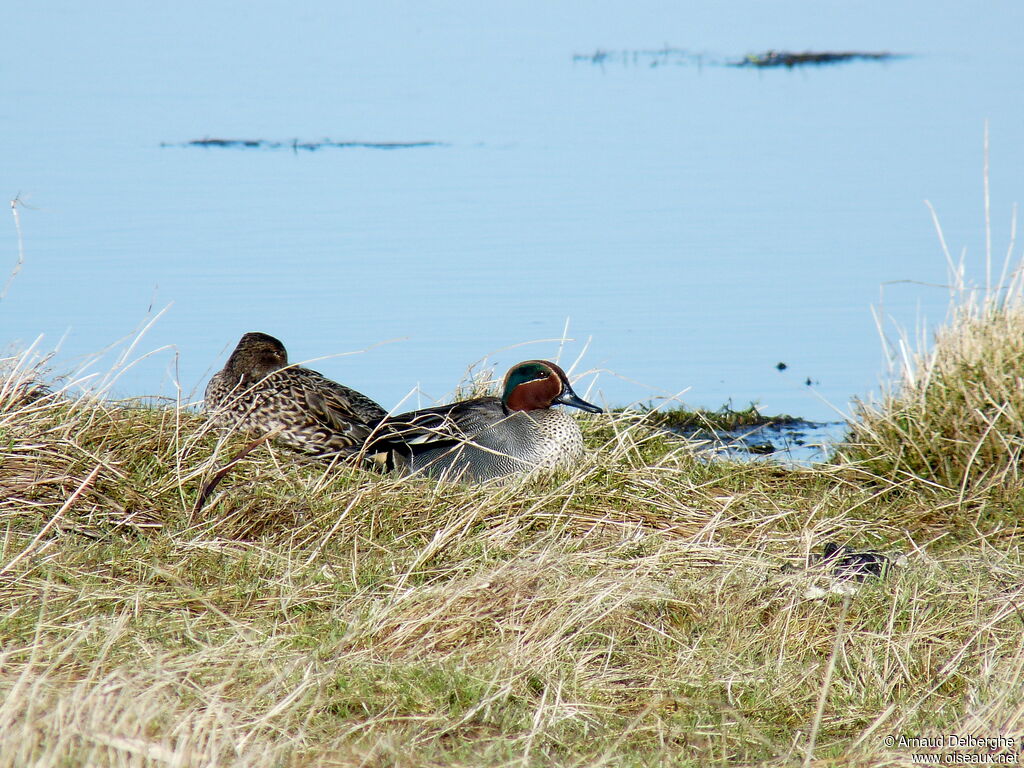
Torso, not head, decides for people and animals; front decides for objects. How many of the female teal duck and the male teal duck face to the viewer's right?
1

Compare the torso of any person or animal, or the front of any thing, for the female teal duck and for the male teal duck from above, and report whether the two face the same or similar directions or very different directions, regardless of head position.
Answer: very different directions

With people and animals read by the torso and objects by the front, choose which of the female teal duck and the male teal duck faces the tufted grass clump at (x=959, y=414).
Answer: the male teal duck

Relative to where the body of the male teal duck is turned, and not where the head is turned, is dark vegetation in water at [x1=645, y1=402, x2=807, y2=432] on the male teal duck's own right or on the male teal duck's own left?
on the male teal duck's own left

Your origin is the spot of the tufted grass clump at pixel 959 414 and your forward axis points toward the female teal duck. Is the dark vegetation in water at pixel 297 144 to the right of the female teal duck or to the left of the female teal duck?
right

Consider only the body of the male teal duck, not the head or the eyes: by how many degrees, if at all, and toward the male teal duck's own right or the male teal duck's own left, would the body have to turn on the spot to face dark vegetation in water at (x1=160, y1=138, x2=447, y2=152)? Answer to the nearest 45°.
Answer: approximately 90° to the male teal duck's own left

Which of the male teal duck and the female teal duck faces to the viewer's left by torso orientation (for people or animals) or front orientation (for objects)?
the female teal duck

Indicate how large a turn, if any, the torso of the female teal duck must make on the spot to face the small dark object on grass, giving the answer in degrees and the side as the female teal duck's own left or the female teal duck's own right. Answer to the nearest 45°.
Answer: approximately 135° to the female teal duck's own left

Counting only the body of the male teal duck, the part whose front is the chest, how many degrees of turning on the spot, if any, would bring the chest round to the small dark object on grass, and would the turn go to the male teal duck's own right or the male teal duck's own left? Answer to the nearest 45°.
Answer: approximately 45° to the male teal duck's own right

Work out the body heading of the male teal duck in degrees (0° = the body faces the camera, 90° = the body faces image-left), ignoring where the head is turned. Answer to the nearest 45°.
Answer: approximately 270°

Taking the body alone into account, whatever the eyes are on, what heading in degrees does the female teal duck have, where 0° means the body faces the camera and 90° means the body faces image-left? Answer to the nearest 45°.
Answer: approximately 90°

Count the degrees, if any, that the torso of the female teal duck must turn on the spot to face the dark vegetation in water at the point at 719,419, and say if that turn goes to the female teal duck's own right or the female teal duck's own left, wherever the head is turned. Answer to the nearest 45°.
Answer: approximately 135° to the female teal duck's own right
